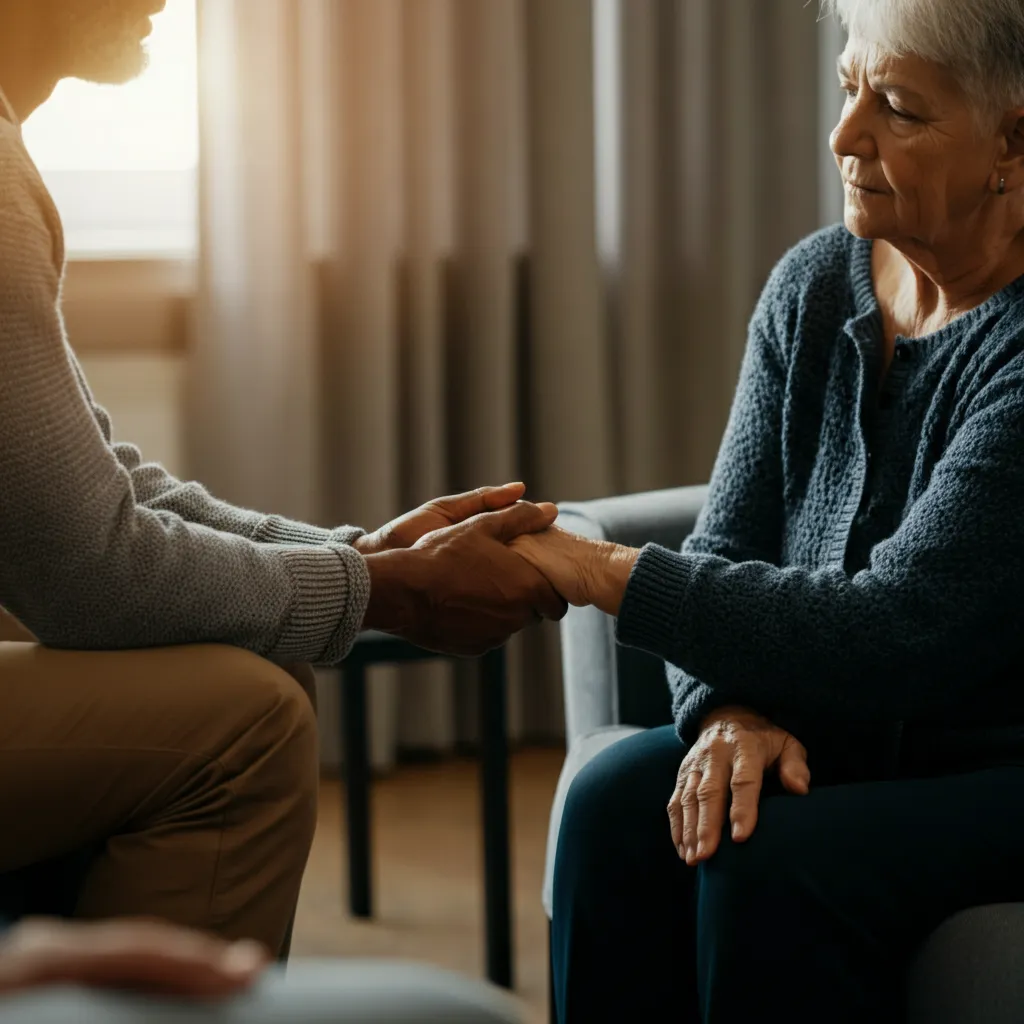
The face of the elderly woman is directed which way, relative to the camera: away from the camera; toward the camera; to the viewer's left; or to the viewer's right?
to the viewer's left

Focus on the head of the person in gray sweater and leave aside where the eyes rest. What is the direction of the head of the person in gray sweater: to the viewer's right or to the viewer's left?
to the viewer's right

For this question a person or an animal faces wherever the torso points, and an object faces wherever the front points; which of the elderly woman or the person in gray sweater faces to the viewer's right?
the person in gray sweater

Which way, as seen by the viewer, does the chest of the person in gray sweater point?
to the viewer's right

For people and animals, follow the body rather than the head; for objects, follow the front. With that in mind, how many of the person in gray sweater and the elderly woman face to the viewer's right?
1

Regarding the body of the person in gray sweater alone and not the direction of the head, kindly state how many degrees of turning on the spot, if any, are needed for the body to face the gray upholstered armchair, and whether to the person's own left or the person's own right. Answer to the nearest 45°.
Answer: approximately 45° to the person's own left

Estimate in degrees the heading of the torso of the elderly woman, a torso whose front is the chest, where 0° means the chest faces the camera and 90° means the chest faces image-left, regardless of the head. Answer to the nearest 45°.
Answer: approximately 45°
